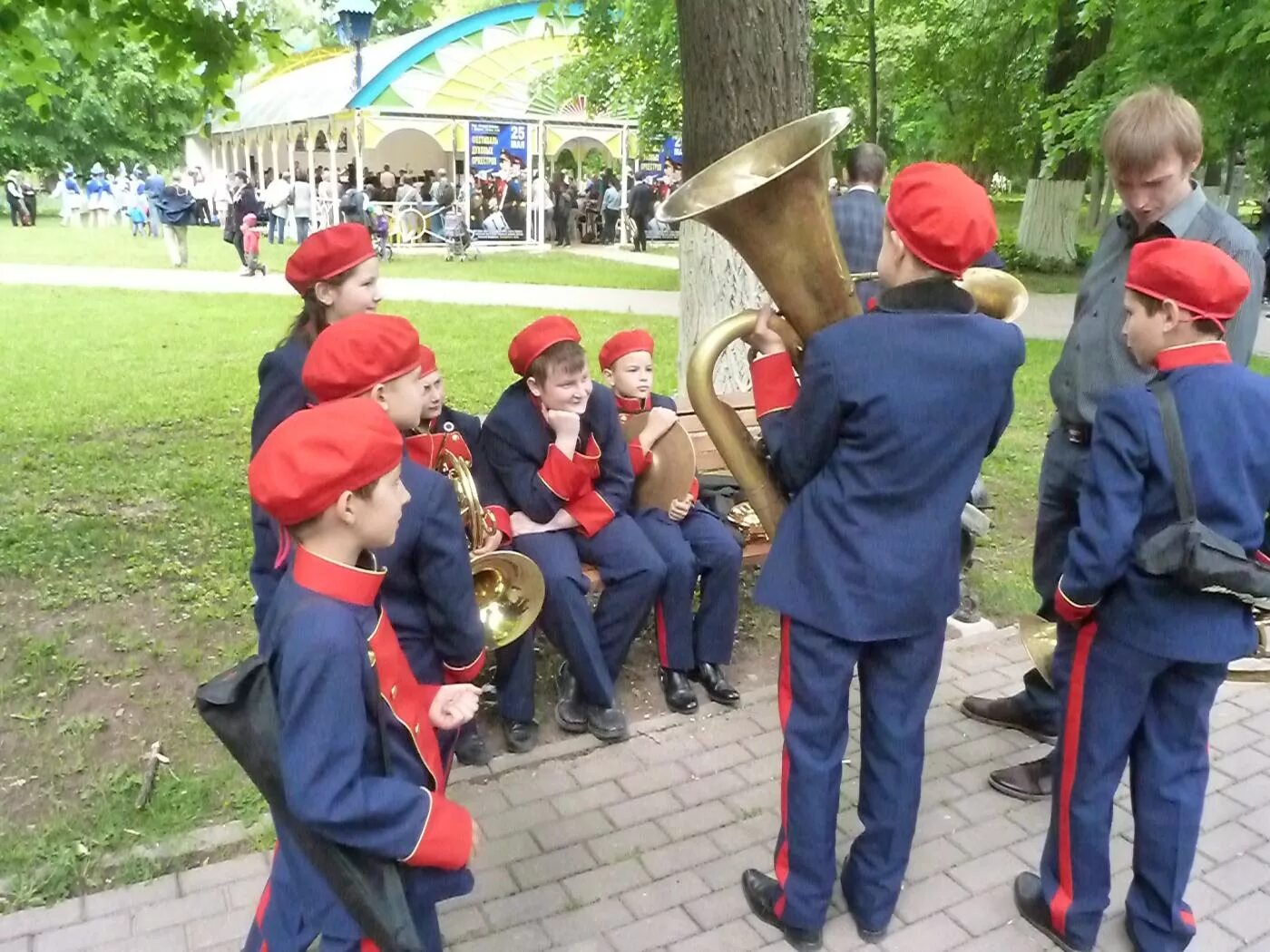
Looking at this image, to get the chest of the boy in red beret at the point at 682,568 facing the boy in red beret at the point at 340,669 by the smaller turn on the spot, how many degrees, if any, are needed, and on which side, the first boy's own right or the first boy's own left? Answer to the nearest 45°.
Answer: approximately 45° to the first boy's own right

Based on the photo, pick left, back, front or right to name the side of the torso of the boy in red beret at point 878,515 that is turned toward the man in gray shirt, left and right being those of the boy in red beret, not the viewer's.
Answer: right

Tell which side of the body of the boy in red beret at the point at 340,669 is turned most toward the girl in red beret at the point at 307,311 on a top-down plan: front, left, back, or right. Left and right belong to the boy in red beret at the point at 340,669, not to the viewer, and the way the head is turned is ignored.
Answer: left

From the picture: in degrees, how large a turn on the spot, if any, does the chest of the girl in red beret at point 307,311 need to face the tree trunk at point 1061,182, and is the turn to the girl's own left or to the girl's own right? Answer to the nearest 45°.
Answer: approximately 45° to the girl's own left

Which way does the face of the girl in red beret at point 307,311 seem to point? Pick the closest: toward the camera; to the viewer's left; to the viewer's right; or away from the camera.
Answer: to the viewer's right

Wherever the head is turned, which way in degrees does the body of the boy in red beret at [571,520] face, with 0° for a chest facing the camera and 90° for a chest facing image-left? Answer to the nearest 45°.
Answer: approximately 315°

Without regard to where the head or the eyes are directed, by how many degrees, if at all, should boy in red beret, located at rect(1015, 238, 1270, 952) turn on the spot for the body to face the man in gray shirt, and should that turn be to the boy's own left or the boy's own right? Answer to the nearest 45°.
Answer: approximately 45° to the boy's own right

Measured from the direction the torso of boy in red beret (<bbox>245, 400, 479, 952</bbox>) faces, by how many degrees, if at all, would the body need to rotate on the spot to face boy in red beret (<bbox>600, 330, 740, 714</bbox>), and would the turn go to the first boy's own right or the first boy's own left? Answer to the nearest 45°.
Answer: approximately 45° to the first boy's own left

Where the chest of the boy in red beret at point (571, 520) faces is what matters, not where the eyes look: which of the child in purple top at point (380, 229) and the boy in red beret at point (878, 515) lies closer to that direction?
the boy in red beret

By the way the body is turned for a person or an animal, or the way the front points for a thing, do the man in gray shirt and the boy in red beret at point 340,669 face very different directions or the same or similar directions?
very different directions

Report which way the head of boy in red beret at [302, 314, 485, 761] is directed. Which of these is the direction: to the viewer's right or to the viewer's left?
to the viewer's right

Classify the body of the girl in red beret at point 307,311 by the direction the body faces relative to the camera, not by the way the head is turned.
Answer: to the viewer's right
